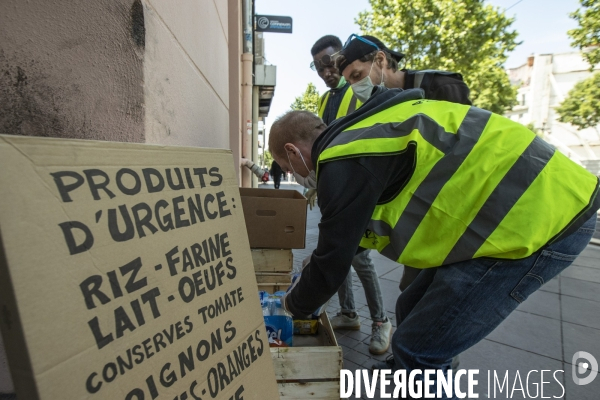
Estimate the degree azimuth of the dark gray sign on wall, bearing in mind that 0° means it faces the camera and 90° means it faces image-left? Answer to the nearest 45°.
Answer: approximately 0°

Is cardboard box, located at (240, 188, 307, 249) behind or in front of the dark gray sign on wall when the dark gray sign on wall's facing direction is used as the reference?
in front

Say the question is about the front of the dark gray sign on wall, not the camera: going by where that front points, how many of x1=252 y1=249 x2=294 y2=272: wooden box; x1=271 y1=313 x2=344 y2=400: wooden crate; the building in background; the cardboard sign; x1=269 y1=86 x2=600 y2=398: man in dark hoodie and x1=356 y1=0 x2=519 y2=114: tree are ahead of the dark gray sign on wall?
4

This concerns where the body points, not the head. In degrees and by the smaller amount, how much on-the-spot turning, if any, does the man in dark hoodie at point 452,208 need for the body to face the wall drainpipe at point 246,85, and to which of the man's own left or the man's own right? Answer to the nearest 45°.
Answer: approximately 45° to the man's own right

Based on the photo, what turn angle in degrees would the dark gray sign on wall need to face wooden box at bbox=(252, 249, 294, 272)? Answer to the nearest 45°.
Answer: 0° — it already faces it

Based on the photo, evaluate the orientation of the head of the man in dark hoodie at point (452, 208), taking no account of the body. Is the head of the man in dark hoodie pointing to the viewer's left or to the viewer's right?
to the viewer's left

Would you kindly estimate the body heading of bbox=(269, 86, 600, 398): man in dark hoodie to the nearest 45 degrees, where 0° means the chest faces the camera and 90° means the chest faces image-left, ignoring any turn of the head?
approximately 90°

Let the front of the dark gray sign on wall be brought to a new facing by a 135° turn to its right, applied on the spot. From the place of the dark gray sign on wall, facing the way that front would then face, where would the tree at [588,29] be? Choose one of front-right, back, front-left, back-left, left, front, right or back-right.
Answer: back-right

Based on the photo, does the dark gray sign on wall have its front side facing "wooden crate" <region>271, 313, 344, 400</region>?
yes

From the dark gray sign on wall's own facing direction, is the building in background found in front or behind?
behind

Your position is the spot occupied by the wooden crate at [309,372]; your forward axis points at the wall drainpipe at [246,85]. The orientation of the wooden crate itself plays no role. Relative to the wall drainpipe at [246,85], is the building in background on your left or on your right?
right

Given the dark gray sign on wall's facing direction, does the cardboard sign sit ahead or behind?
ahead

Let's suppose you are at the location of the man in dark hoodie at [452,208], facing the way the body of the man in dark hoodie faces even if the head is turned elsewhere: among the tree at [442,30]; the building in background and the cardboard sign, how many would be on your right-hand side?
2

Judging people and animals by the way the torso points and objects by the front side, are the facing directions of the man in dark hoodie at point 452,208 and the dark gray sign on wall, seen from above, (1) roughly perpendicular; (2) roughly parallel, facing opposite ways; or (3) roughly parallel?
roughly perpendicular
